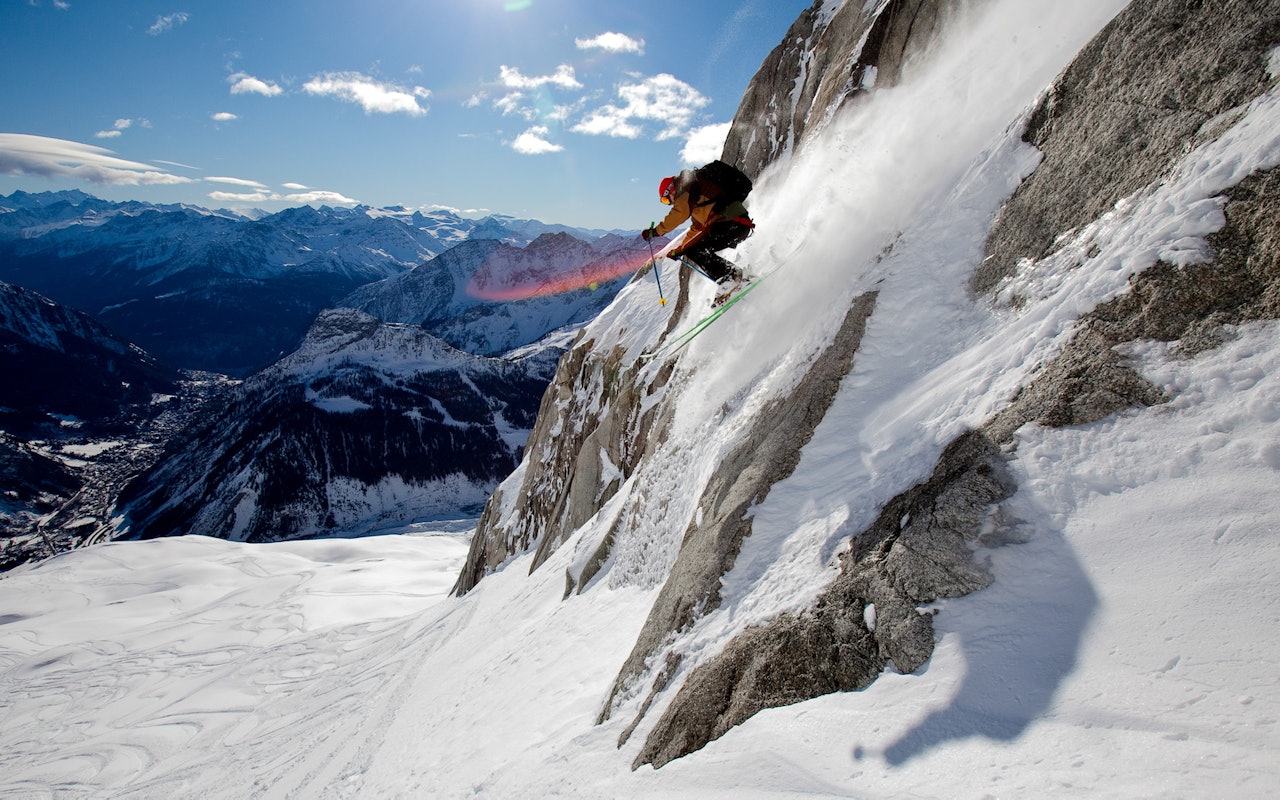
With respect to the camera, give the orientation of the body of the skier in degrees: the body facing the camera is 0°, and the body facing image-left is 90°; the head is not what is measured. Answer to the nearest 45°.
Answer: approximately 90°
